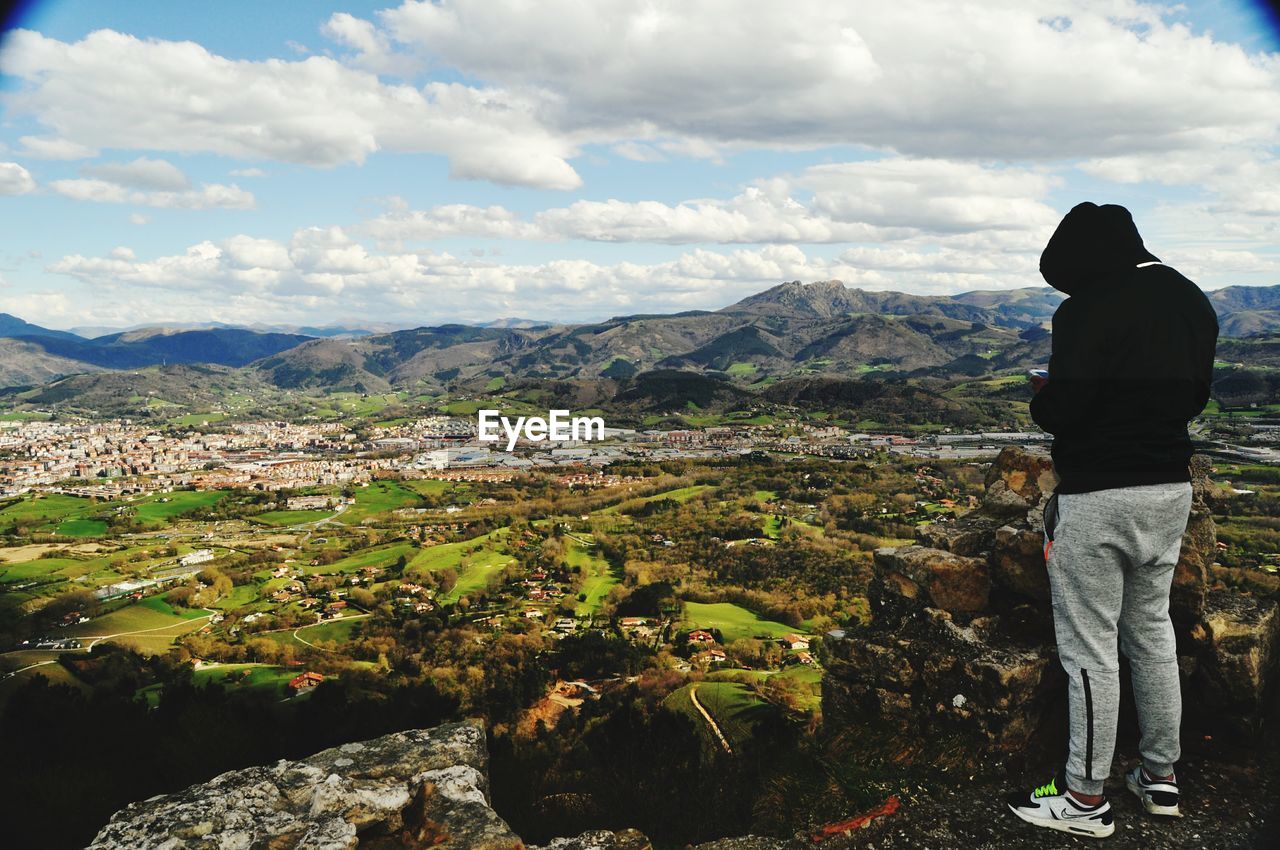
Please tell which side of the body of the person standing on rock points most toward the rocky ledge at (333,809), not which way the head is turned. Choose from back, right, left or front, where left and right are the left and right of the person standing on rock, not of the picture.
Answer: left

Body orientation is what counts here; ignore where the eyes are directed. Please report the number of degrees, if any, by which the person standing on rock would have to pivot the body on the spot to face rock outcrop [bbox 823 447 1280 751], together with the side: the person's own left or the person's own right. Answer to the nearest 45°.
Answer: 0° — they already face it

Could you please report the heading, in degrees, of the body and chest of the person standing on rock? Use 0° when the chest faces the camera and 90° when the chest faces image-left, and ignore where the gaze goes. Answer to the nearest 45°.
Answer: approximately 135°

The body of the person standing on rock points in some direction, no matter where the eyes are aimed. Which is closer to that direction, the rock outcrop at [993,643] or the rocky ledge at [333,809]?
the rock outcrop
